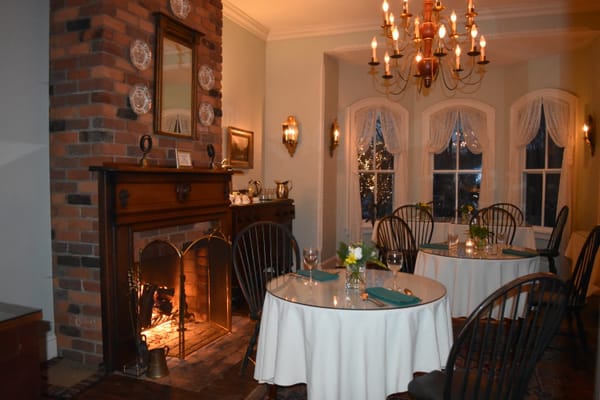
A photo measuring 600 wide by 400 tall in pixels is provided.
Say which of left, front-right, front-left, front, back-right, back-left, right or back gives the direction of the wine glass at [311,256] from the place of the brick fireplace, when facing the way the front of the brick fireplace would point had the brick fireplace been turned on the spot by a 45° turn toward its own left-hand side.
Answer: front-right

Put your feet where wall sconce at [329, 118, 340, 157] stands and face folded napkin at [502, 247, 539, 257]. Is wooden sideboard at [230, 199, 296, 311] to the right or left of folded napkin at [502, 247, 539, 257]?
right

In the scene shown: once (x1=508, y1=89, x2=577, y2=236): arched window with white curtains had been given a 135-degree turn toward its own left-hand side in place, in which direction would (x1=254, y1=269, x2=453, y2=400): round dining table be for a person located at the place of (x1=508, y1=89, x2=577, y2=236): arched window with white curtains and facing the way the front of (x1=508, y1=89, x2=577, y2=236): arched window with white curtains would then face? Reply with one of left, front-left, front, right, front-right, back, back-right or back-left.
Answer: back-right

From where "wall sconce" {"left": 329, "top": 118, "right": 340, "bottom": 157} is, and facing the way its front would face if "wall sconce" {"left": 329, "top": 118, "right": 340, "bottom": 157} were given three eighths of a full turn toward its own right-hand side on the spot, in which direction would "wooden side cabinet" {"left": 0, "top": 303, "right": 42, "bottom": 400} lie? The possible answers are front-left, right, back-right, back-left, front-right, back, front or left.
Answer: left

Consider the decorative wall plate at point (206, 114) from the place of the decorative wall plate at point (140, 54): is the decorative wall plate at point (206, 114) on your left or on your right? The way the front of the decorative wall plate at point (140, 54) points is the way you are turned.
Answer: on your left

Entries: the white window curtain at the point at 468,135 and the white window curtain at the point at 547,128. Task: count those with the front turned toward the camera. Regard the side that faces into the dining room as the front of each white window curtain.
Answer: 2

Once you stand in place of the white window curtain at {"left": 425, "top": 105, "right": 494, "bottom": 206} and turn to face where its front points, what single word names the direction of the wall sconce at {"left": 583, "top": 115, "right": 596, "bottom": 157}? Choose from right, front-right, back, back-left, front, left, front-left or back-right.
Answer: front-left

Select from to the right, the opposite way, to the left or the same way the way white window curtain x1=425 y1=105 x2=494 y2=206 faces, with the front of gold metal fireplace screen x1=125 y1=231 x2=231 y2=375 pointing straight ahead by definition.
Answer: to the right

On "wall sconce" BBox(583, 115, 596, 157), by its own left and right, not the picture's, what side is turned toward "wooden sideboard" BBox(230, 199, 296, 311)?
front

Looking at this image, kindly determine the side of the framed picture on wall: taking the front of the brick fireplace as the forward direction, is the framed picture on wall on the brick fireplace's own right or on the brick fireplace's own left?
on the brick fireplace's own left

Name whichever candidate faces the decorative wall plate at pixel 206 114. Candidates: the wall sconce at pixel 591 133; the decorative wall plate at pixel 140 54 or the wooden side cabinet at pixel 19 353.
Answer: the wall sconce

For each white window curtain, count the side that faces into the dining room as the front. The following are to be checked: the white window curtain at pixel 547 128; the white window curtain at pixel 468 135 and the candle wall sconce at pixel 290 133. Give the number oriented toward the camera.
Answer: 3

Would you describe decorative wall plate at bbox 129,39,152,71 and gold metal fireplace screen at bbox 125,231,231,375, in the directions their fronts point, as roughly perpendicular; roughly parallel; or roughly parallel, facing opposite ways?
roughly parallel

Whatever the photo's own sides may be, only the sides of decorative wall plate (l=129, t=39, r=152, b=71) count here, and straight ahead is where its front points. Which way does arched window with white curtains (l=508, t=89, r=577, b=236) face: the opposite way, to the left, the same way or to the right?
to the right

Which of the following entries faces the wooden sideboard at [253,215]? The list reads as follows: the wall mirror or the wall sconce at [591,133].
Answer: the wall sconce

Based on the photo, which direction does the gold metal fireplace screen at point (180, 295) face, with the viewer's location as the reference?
facing the viewer and to the right of the viewer

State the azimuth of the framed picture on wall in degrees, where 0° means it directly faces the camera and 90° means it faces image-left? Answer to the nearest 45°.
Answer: approximately 315°
